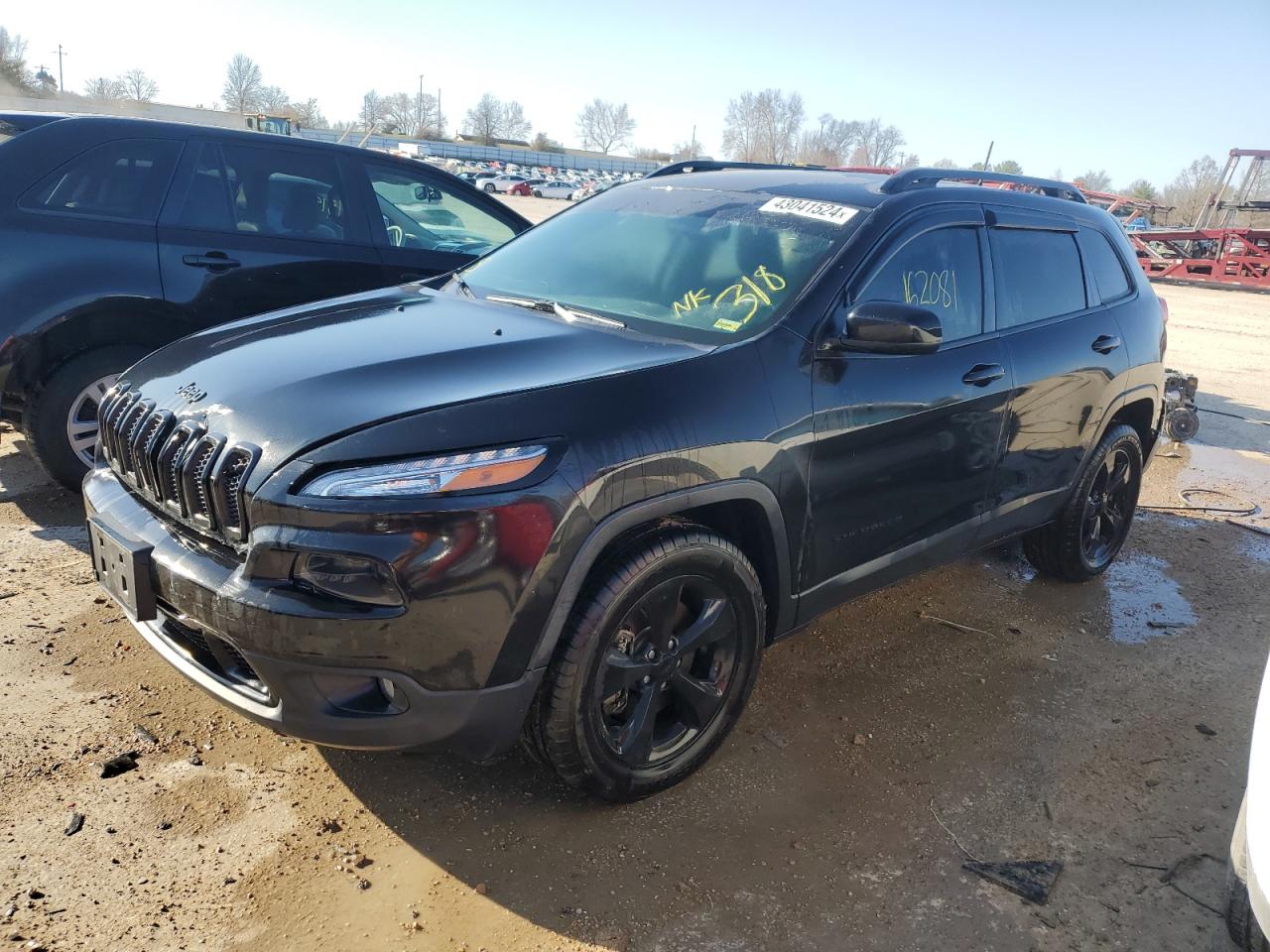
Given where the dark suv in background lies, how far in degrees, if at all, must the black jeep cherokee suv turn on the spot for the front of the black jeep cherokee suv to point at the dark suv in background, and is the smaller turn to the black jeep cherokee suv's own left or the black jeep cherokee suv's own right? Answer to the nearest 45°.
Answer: approximately 90° to the black jeep cherokee suv's own right

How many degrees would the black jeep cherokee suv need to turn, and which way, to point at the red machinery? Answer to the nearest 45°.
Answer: approximately 180°

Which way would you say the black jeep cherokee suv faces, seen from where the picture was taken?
facing the viewer and to the left of the viewer

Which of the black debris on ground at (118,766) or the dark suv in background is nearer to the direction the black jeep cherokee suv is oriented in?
the black debris on ground

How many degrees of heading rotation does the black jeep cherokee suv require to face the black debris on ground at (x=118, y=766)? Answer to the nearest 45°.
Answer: approximately 45° to its right
